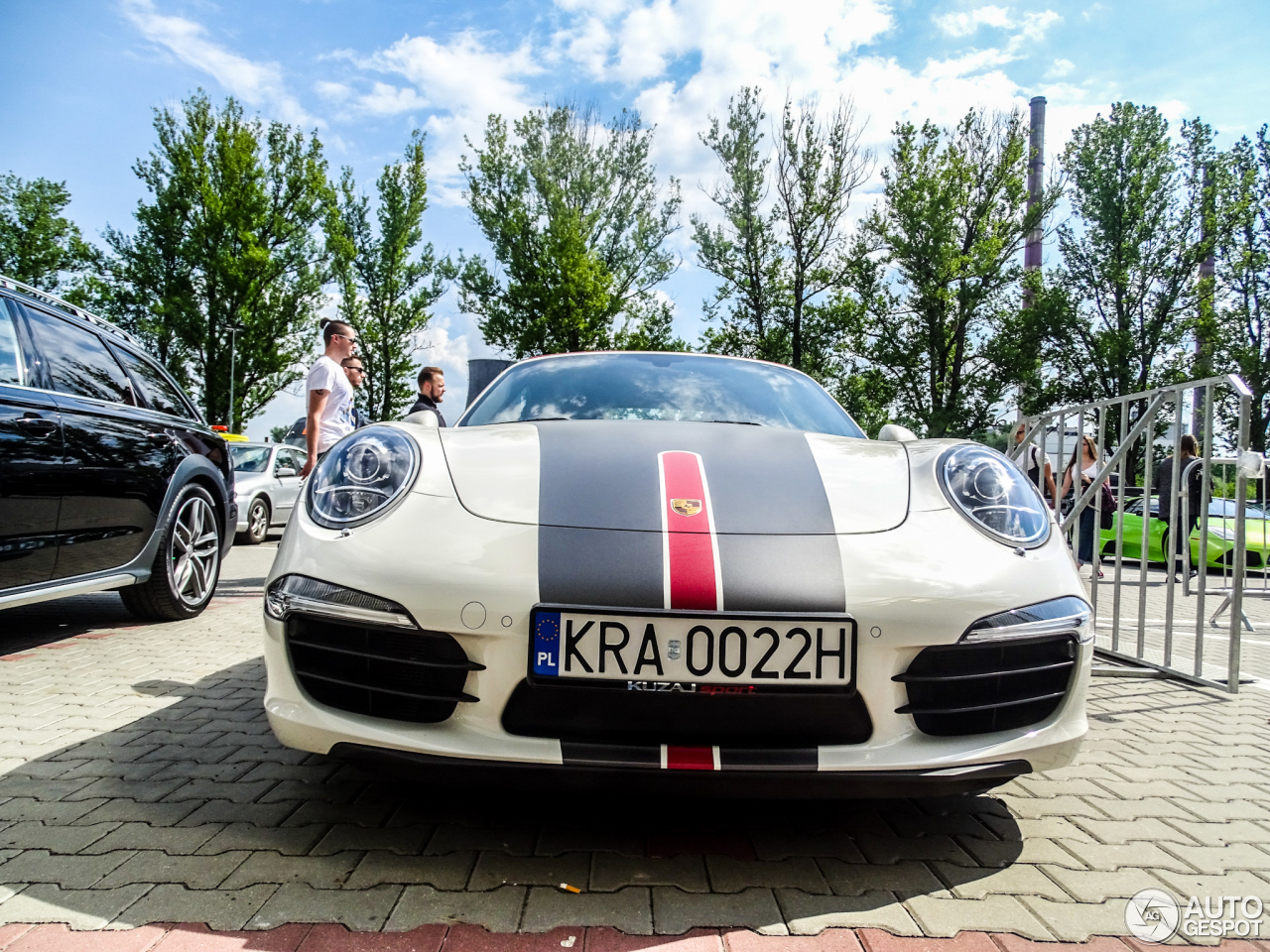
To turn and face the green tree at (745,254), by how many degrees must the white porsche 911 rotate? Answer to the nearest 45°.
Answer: approximately 180°

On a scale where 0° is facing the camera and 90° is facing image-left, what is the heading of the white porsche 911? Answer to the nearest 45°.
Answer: approximately 0°

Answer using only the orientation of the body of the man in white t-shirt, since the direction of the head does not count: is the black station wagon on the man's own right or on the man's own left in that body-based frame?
on the man's own right

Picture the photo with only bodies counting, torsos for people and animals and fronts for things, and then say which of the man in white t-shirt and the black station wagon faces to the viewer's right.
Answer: the man in white t-shirt

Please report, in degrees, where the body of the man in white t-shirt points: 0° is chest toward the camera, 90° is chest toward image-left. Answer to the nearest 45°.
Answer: approximately 270°

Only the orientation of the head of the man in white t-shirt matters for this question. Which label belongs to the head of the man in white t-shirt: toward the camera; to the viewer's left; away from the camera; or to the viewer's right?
to the viewer's right

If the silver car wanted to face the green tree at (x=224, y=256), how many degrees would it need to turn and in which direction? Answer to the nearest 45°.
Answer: approximately 135° to its right

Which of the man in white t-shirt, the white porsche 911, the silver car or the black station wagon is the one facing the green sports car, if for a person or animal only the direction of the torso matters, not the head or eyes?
the man in white t-shirt

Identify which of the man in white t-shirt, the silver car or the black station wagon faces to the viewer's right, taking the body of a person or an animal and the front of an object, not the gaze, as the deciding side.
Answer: the man in white t-shirt

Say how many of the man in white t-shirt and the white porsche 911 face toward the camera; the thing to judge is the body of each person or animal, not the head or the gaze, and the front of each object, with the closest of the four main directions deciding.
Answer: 1
